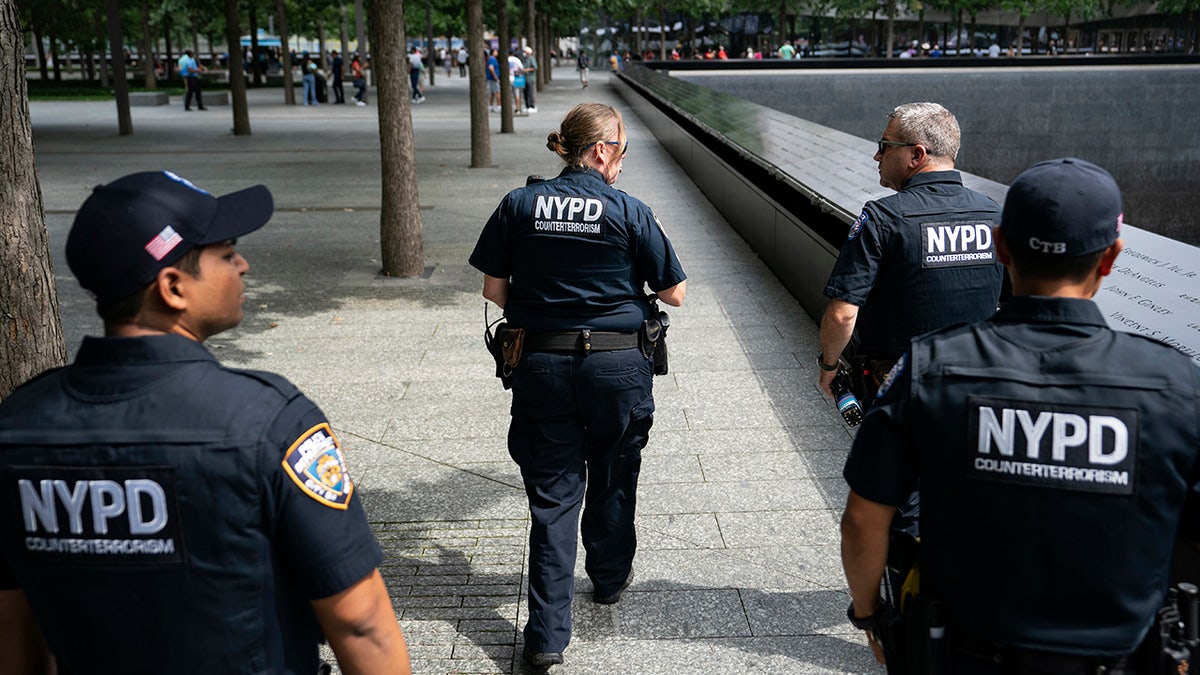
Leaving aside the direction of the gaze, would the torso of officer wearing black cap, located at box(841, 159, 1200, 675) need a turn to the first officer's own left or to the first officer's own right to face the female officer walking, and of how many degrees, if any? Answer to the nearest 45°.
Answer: approximately 45° to the first officer's own left

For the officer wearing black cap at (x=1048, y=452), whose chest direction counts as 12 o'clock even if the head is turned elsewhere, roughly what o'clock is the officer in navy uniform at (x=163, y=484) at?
The officer in navy uniform is roughly at 8 o'clock from the officer wearing black cap.

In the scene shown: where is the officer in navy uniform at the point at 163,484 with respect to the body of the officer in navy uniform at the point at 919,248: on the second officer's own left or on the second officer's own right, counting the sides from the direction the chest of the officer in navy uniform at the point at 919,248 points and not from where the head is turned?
on the second officer's own left

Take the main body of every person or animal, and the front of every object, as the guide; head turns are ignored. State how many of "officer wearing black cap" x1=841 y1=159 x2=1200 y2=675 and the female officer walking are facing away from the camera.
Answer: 2

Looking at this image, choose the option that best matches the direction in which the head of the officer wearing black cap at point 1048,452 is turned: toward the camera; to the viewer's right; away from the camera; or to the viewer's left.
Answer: away from the camera

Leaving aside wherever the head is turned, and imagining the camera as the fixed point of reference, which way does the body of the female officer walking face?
away from the camera

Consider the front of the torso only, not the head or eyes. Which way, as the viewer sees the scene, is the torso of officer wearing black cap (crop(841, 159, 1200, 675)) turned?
away from the camera

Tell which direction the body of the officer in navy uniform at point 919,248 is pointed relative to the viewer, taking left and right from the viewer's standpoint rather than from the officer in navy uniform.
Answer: facing away from the viewer and to the left of the viewer

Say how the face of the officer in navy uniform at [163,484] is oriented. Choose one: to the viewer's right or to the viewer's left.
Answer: to the viewer's right

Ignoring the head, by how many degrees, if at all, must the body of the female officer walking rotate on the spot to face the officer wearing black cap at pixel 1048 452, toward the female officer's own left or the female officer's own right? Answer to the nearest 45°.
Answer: approximately 135° to the female officer's own right

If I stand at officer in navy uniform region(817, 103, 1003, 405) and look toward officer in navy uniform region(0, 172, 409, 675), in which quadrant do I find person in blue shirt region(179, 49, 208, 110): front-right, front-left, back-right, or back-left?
back-right

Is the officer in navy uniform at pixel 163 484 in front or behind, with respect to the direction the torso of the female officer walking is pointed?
behind

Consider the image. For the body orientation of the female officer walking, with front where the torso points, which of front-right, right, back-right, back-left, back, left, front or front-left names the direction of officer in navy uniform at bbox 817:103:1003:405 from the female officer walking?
right

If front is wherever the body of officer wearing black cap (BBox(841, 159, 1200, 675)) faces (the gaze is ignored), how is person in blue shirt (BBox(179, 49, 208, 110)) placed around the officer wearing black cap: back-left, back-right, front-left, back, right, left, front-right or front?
front-left

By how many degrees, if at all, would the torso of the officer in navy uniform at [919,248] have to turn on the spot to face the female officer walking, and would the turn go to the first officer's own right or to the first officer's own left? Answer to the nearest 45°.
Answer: approximately 45° to the first officer's own left

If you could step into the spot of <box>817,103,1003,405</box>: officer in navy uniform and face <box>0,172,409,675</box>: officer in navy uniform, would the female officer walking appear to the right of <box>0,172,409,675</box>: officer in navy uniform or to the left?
right
